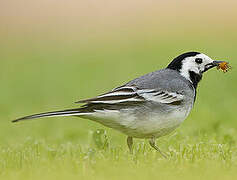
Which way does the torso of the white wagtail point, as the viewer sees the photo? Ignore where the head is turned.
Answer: to the viewer's right
